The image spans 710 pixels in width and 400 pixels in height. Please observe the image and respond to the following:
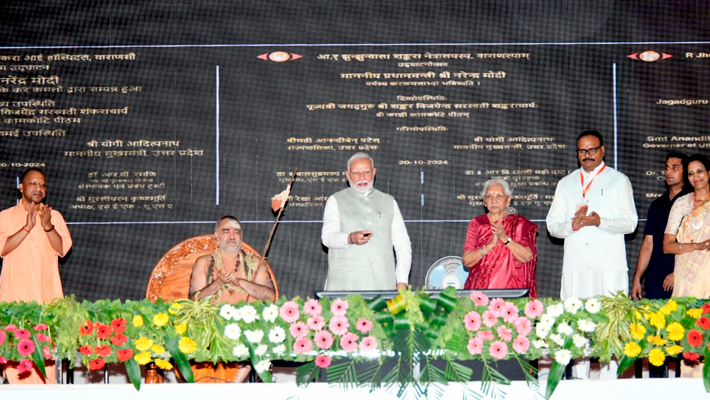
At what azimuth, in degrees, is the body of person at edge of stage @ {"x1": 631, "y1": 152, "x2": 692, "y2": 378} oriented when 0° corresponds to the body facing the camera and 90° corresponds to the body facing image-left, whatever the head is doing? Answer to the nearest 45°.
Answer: approximately 45°

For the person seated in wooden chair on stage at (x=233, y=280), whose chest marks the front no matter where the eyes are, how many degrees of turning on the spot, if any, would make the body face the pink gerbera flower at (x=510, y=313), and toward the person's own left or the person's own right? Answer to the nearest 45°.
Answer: approximately 45° to the person's own left

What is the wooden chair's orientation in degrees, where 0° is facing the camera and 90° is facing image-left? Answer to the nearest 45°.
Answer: approximately 0°

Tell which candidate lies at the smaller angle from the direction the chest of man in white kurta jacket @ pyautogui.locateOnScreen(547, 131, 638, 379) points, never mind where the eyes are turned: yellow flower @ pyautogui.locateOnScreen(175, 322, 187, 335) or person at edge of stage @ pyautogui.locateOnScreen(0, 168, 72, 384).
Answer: the yellow flower

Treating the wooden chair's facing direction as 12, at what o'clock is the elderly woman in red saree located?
The elderly woman in red saree is roughly at 10 o'clock from the wooden chair.
